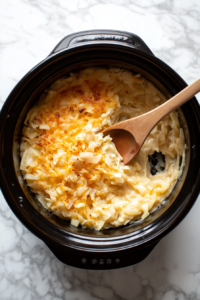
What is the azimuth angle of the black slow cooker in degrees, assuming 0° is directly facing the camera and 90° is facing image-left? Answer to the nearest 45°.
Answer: approximately 0°
